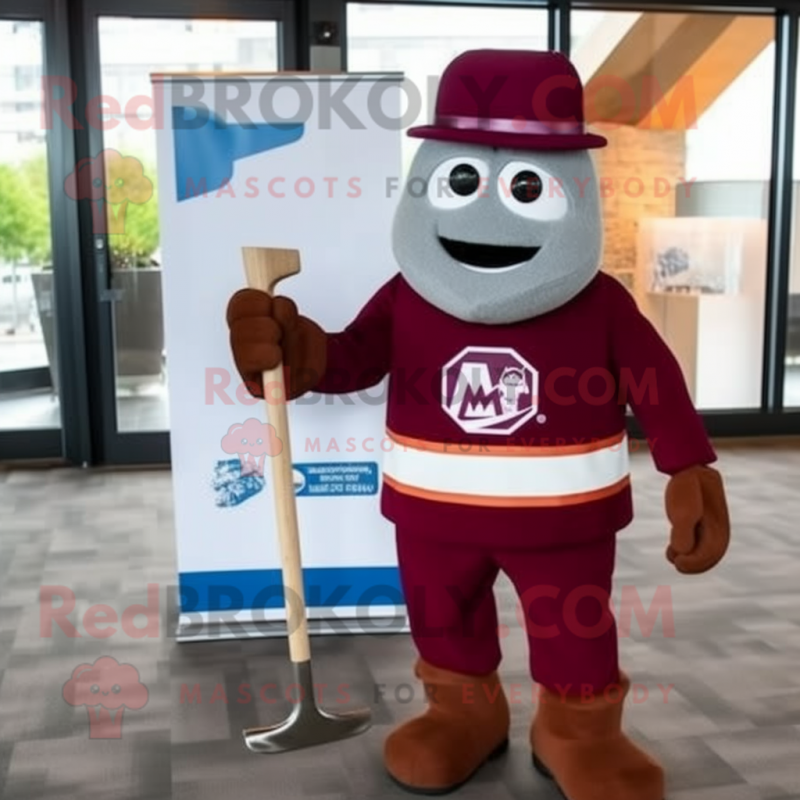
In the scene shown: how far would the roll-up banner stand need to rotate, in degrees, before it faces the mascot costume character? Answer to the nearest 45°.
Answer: approximately 45° to its left

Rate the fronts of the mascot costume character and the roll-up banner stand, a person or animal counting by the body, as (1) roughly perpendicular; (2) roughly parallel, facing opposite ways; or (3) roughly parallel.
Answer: roughly parallel

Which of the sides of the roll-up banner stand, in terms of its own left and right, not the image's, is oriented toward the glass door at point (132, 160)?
back

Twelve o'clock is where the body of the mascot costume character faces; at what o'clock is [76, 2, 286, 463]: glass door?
The glass door is roughly at 5 o'clock from the mascot costume character.

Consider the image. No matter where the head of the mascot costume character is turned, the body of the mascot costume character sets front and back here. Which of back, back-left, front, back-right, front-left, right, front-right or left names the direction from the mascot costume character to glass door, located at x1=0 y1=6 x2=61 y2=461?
back-right

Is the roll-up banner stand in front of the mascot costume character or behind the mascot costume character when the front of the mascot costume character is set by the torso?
behind

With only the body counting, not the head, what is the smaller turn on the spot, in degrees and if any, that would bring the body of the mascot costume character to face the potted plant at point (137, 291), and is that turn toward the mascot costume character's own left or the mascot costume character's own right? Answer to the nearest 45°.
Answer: approximately 135° to the mascot costume character's own right

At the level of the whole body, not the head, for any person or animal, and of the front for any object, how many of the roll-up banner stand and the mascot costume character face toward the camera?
2

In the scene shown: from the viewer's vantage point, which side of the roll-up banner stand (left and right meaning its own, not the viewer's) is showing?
front

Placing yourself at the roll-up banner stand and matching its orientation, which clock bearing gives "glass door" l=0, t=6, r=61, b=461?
The glass door is roughly at 5 o'clock from the roll-up banner stand.
